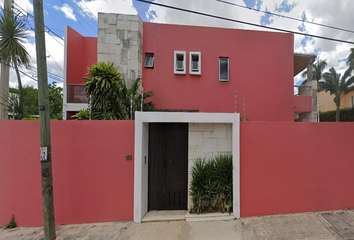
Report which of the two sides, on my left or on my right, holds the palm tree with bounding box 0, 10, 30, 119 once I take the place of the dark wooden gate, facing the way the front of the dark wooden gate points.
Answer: on my right

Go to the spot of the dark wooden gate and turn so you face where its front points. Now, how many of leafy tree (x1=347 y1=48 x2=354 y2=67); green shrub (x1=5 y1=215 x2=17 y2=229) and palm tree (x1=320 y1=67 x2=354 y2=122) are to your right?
1

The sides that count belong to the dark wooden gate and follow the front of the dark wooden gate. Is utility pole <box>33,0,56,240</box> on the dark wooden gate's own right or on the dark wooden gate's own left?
on the dark wooden gate's own right

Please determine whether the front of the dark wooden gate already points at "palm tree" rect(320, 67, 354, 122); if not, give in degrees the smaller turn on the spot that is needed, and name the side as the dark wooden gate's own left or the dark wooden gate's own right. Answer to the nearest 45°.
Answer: approximately 135° to the dark wooden gate's own left

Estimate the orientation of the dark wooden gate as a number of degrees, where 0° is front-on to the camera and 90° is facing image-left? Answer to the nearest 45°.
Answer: approximately 0°

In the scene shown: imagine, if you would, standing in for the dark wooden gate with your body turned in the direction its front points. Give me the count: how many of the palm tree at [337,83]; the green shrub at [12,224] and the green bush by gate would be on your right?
1

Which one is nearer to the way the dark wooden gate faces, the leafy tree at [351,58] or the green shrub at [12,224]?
the green shrub

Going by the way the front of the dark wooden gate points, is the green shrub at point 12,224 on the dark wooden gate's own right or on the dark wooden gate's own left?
on the dark wooden gate's own right

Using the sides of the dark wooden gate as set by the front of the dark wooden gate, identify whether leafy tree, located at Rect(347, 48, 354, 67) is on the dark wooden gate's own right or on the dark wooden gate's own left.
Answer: on the dark wooden gate's own left

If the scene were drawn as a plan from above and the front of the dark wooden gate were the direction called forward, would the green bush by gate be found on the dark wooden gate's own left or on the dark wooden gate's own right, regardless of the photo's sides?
on the dark wooden gate's own left
